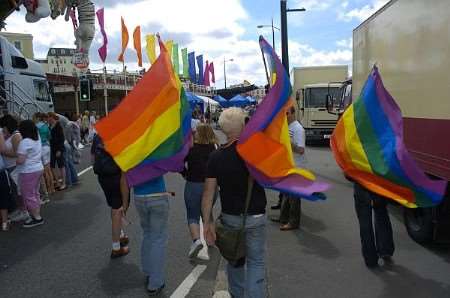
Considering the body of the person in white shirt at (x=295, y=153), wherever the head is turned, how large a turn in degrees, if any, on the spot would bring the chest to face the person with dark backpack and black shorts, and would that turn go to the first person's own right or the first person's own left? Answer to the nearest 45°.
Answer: approximately 45° to the first person's own left

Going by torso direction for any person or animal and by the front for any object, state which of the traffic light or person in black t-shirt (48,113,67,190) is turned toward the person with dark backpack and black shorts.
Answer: the traffic light

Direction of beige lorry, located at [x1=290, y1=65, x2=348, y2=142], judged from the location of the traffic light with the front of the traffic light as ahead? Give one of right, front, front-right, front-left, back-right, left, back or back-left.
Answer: left

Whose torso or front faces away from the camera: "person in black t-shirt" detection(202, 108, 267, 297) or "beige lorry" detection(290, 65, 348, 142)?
the person in black t-shirt

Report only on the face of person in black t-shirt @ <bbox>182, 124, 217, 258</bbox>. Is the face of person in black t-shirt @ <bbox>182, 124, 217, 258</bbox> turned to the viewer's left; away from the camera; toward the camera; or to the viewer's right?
away from the camera

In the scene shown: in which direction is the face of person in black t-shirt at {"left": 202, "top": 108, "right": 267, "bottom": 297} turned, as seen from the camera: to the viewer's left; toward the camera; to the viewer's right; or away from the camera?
away from the camera

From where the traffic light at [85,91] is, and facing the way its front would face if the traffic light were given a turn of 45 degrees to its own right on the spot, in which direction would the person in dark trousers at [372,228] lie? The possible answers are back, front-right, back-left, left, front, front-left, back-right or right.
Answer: front-left

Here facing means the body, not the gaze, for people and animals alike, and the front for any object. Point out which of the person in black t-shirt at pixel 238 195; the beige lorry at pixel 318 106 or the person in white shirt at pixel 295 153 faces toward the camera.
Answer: the beige lorry

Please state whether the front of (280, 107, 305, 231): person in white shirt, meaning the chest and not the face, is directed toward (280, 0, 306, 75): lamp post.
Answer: no

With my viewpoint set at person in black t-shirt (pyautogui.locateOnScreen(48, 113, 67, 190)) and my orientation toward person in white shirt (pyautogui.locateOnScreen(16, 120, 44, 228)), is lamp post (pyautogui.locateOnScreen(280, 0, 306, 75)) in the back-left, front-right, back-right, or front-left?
back-left

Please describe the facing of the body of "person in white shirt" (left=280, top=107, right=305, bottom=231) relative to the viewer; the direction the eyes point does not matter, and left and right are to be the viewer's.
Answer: facing to the left of the viewer

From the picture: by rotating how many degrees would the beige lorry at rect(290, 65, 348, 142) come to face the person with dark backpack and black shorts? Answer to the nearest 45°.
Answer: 0° — it already faces them

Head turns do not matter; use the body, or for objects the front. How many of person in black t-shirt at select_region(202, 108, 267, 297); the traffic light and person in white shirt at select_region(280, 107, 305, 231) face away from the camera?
1

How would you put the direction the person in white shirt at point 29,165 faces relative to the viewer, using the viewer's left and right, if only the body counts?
facing away from the viewer and to the left of the viewer

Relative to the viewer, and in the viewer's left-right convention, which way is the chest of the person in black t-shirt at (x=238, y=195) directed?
facing away from the viewer

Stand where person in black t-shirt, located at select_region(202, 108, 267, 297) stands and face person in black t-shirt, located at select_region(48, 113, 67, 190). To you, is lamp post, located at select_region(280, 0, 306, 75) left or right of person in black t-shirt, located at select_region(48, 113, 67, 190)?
right

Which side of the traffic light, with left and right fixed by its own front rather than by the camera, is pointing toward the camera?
front

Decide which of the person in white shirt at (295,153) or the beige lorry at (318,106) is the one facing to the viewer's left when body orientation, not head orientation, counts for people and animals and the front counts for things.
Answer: the person in white shirt

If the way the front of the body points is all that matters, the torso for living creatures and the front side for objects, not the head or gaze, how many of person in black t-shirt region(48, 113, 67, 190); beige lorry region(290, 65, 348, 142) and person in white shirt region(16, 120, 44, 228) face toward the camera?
1
